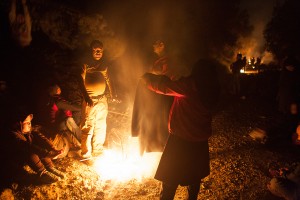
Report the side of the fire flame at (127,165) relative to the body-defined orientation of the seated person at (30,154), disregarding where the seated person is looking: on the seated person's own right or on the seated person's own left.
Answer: on the seated person's own left

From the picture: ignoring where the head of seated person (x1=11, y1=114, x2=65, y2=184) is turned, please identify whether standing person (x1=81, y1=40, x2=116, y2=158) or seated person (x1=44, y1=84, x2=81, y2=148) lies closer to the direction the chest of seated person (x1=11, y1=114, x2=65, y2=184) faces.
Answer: the standing person

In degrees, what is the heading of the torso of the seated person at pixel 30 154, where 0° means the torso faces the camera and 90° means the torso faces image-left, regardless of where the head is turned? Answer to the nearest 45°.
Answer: approximately 315°

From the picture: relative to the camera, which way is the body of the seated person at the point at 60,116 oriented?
to the viewer's right

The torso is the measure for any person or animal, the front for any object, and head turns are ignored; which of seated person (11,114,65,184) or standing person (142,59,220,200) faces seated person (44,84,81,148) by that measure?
the standing person

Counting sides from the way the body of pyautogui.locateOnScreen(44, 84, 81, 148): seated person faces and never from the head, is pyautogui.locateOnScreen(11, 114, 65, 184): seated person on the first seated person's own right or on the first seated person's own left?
on the first seated person's own right

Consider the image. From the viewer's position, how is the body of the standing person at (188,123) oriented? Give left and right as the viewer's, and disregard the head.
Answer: facing away from the viewer and to the left of the viewer
